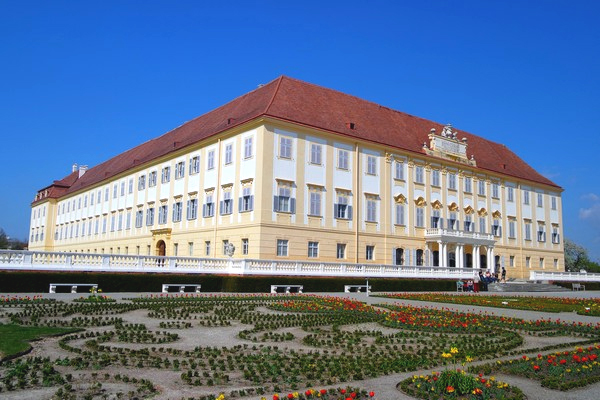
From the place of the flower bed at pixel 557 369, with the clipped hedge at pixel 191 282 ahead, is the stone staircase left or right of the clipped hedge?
right

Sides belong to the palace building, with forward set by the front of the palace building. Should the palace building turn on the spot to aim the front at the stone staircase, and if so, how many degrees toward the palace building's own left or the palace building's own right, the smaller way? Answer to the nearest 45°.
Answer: approximately 45° to the palace building's own left

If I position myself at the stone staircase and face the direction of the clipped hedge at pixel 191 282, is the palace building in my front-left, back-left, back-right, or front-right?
front-right

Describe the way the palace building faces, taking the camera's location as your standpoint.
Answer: facing the viewer and to the right of the viewer

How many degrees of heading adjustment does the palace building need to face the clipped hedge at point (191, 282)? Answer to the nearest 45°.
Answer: approximately 90° to its right

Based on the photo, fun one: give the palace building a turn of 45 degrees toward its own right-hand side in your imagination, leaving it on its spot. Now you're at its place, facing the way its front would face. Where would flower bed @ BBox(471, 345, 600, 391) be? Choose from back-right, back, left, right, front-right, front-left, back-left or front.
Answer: front
